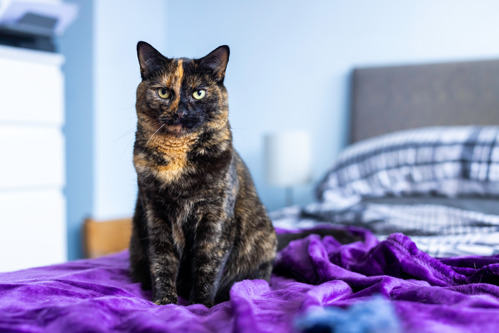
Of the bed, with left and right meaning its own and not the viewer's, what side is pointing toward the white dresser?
right

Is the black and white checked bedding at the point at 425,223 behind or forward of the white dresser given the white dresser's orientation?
forward

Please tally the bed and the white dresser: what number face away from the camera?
0

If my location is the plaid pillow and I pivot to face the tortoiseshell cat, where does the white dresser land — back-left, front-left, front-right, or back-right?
front-right

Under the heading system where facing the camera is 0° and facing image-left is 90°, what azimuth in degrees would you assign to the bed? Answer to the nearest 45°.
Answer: approximately 45°

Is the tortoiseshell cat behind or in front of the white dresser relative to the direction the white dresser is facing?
in front

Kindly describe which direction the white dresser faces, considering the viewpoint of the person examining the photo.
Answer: facing the viewer and to the right of the viewer
